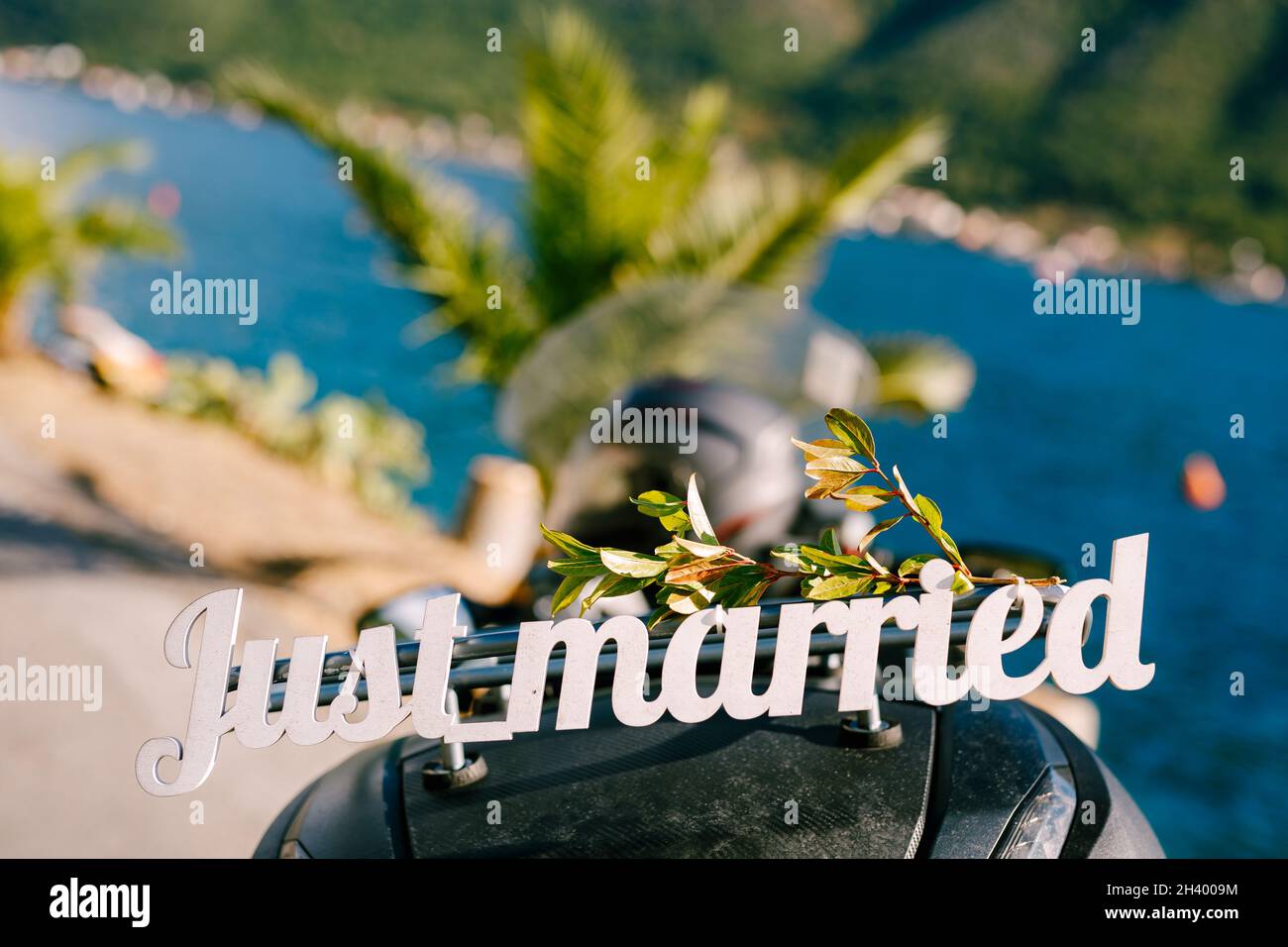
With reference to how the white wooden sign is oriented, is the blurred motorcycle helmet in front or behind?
behind

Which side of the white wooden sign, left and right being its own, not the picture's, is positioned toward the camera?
front

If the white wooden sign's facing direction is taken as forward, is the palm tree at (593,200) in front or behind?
behind
